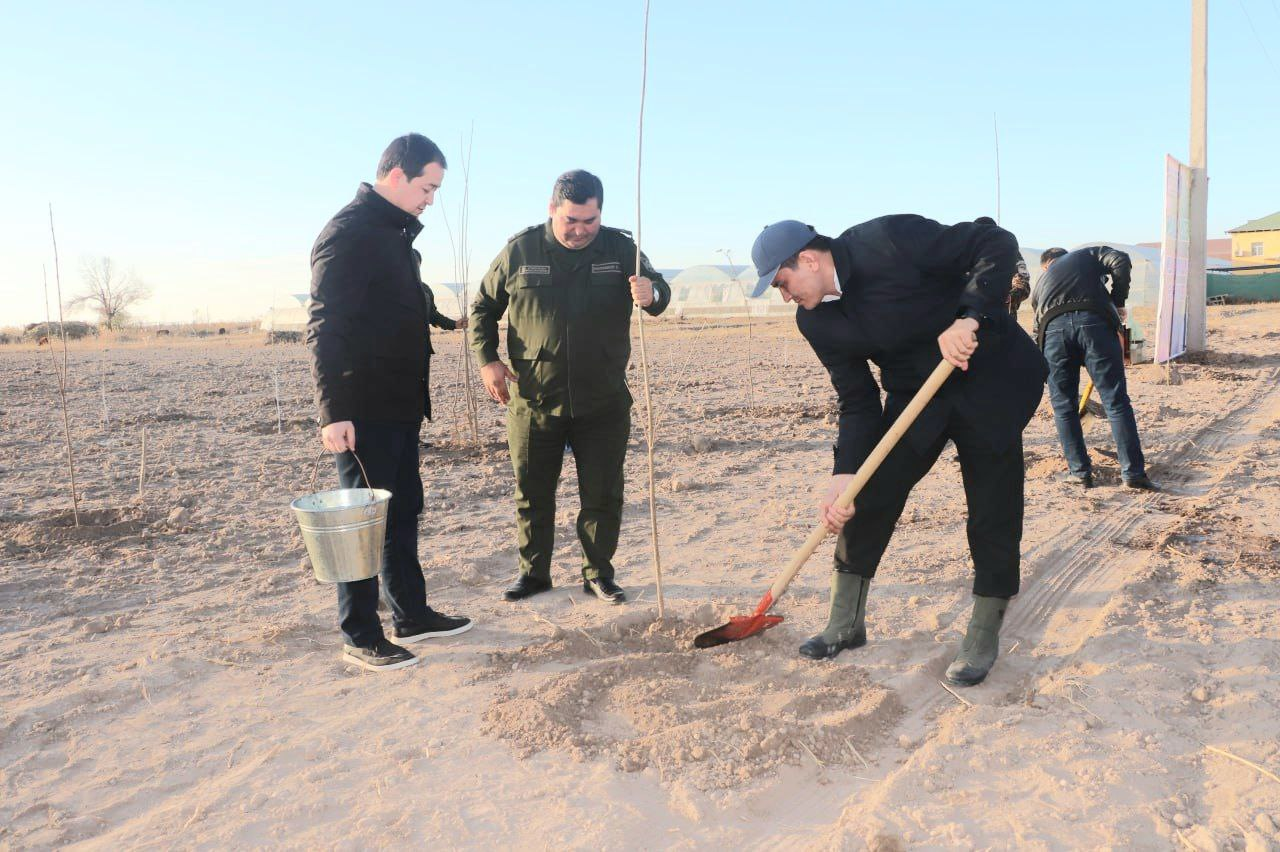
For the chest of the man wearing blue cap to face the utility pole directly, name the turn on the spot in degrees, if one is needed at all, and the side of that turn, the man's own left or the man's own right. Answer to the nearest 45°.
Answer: approximately 135° to the man's own right

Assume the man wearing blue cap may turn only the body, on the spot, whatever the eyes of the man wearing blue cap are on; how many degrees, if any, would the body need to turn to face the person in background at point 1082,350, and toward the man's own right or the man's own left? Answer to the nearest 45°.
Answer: approximately 135° to the man's own right

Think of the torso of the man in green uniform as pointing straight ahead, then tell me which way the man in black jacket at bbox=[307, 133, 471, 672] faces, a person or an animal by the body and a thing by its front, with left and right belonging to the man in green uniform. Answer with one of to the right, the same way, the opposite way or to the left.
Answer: to the left

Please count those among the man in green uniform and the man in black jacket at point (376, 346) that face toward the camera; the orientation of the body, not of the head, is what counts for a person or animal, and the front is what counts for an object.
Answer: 1

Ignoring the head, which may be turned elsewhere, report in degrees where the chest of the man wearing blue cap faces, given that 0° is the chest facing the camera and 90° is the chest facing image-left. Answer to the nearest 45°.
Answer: approximately 45°

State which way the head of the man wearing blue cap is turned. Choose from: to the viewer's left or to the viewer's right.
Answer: to the viewer's left

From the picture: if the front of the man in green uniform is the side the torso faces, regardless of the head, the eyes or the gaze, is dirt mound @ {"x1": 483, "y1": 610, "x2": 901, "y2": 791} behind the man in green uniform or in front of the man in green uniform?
in front

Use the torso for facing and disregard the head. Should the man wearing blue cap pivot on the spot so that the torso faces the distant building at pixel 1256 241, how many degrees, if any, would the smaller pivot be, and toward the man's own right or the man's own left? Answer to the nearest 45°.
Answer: approximately 135° to the man's own right

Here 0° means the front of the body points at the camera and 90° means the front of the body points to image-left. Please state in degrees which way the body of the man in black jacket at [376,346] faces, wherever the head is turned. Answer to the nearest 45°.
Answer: approximately 270°

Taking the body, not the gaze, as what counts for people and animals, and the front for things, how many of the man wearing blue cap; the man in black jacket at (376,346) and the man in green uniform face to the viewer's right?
1

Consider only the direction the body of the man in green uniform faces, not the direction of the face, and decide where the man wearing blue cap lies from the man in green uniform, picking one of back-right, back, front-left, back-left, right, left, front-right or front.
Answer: front-left

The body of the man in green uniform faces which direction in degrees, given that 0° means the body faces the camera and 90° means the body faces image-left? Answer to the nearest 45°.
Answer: approximately 0°

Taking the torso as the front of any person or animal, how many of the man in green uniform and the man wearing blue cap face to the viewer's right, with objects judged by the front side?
0

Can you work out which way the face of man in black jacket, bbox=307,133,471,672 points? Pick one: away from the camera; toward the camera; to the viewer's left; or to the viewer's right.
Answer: to the viewer's right
